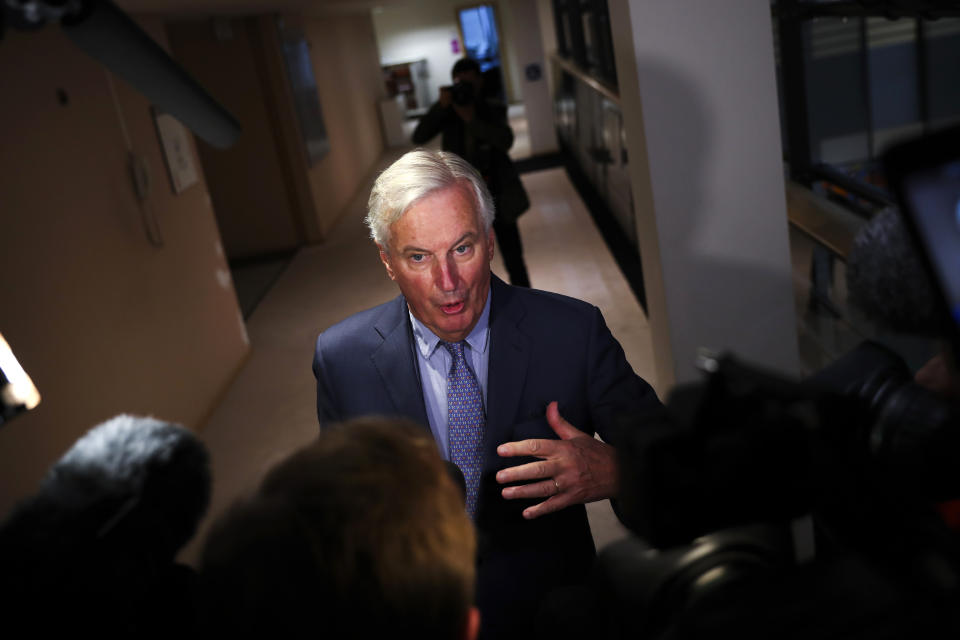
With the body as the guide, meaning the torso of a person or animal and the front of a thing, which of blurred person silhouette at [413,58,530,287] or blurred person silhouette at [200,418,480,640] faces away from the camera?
blurred person silhouette at [200,418,480,640]

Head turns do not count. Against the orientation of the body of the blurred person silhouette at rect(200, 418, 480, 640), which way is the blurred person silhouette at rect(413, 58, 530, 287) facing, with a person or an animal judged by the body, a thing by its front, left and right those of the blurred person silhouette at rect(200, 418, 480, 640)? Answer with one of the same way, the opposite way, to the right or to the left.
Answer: the opposite way

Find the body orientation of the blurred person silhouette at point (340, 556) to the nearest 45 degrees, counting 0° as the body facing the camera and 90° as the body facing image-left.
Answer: approximately 180°

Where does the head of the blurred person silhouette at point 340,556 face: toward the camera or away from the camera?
away from the camera

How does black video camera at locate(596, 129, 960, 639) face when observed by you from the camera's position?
facing away from the viewer and to the left of the viewer

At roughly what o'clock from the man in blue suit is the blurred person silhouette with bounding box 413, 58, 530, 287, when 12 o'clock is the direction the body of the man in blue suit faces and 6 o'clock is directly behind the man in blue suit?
The blurred person silhouette is roughly at 6 o'clock from the man in blue suit.
